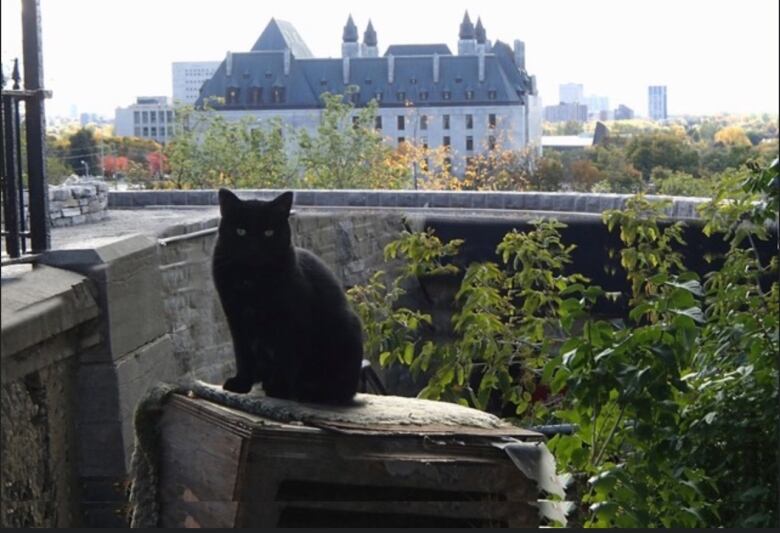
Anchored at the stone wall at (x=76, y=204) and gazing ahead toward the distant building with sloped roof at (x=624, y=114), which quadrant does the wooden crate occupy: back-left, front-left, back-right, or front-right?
back-right

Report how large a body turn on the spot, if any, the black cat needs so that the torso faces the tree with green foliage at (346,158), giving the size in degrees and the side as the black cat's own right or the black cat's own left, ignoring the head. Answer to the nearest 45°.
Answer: approximately 135° to the black cat's own right

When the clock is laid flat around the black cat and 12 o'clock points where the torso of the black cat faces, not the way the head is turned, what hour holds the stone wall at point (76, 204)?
The stone wall is roughly at 4 o'clock from the black cat.

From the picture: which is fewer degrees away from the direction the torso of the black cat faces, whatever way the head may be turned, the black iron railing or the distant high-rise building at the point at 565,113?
the black iron railing

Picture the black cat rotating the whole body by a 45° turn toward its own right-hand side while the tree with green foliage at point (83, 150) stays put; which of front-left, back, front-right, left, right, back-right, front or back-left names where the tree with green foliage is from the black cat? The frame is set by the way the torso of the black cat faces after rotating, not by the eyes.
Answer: right

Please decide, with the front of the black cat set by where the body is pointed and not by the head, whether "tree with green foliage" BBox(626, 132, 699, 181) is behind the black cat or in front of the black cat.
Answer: behind

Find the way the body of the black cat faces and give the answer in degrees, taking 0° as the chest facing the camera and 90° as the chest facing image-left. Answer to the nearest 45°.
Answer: approximately 45°

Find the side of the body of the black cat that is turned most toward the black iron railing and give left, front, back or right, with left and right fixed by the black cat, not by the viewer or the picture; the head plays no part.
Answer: right
